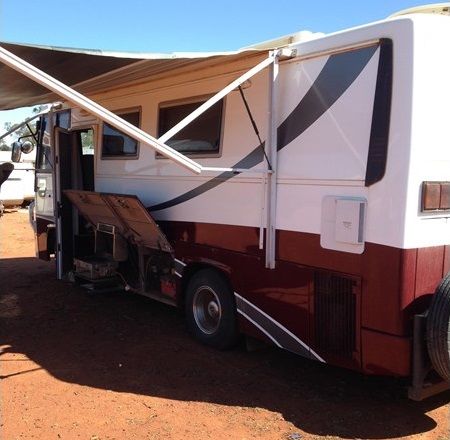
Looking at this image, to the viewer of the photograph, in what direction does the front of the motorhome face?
facing away from the viewer and to the left of the viewer

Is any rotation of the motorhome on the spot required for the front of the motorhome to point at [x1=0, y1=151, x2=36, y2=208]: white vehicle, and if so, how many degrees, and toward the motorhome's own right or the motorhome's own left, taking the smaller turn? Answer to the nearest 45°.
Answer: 0° — it already faces it
